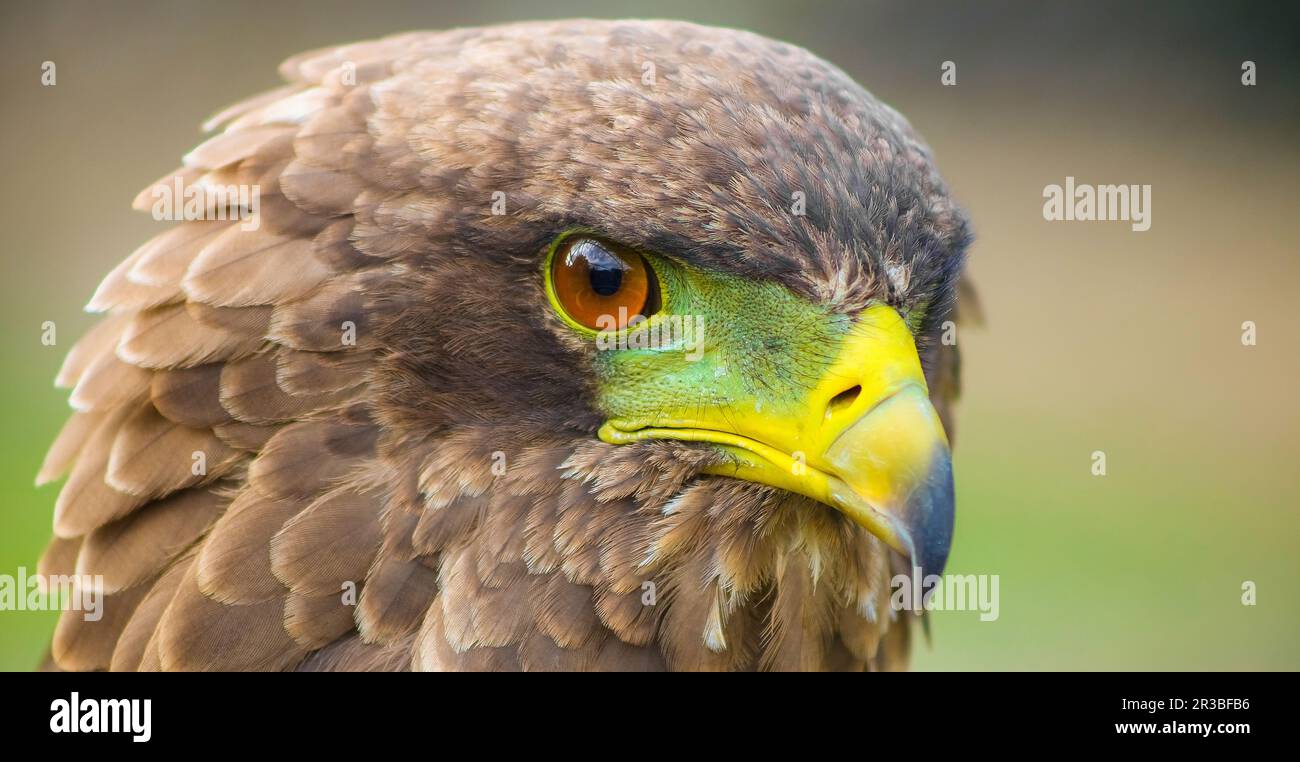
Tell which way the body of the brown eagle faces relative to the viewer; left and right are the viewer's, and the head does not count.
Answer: facing the viewer and to the right of the viewer
